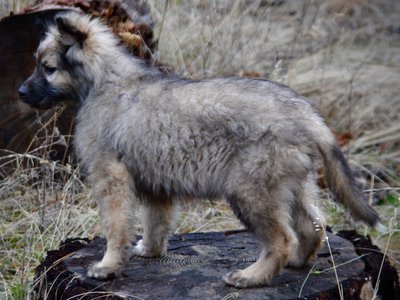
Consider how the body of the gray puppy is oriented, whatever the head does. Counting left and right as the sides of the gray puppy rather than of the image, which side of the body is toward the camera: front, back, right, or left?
left
